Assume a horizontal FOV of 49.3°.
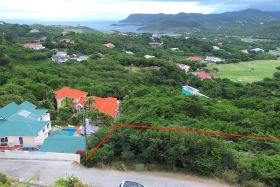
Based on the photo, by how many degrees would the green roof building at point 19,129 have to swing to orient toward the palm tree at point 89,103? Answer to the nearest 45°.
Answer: approximately 135° to its left

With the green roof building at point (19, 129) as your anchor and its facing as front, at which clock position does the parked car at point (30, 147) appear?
The parked car is roughly at 11 o'clock from the green roof building.

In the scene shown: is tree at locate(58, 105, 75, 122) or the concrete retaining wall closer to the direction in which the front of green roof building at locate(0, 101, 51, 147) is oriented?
the concrete retaining wall

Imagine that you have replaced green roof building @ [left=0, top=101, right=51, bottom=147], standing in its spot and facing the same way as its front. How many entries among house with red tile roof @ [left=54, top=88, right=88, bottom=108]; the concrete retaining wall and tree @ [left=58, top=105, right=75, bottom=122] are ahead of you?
1

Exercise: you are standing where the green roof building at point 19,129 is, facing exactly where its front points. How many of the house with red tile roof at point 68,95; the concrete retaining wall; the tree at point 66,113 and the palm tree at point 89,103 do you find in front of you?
1

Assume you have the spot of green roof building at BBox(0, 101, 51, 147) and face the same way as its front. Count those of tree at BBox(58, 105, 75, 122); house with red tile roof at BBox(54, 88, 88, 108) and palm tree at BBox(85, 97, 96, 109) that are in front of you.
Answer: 0

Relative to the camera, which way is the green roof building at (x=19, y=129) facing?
toward the camera

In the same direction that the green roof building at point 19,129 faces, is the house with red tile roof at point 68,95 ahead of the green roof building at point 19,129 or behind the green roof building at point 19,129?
behind

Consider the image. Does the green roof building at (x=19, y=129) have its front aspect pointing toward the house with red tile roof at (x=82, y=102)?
no

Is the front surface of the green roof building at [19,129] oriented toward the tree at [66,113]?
no

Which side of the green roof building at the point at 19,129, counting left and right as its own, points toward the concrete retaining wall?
front
